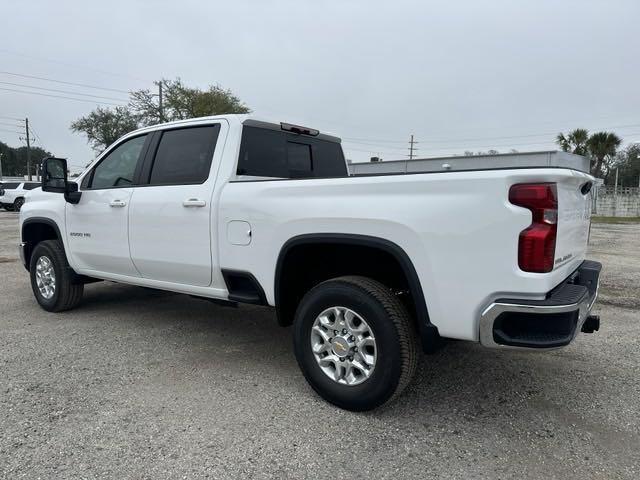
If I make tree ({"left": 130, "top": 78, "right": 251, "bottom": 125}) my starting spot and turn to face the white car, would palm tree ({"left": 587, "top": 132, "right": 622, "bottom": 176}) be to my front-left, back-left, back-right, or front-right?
back-left

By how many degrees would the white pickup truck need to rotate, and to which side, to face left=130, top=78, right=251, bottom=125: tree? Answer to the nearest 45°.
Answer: approximately 45° to its right

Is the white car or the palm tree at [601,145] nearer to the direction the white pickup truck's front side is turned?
the white car

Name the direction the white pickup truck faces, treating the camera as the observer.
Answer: facing away from the viewer and to the left of the viewer

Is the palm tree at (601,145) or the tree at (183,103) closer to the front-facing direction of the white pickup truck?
the tree

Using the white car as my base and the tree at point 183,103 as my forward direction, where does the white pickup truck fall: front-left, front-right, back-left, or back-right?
back-right

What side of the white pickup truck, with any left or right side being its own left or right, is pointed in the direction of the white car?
front

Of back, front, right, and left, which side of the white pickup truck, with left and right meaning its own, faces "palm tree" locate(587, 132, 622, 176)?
right
